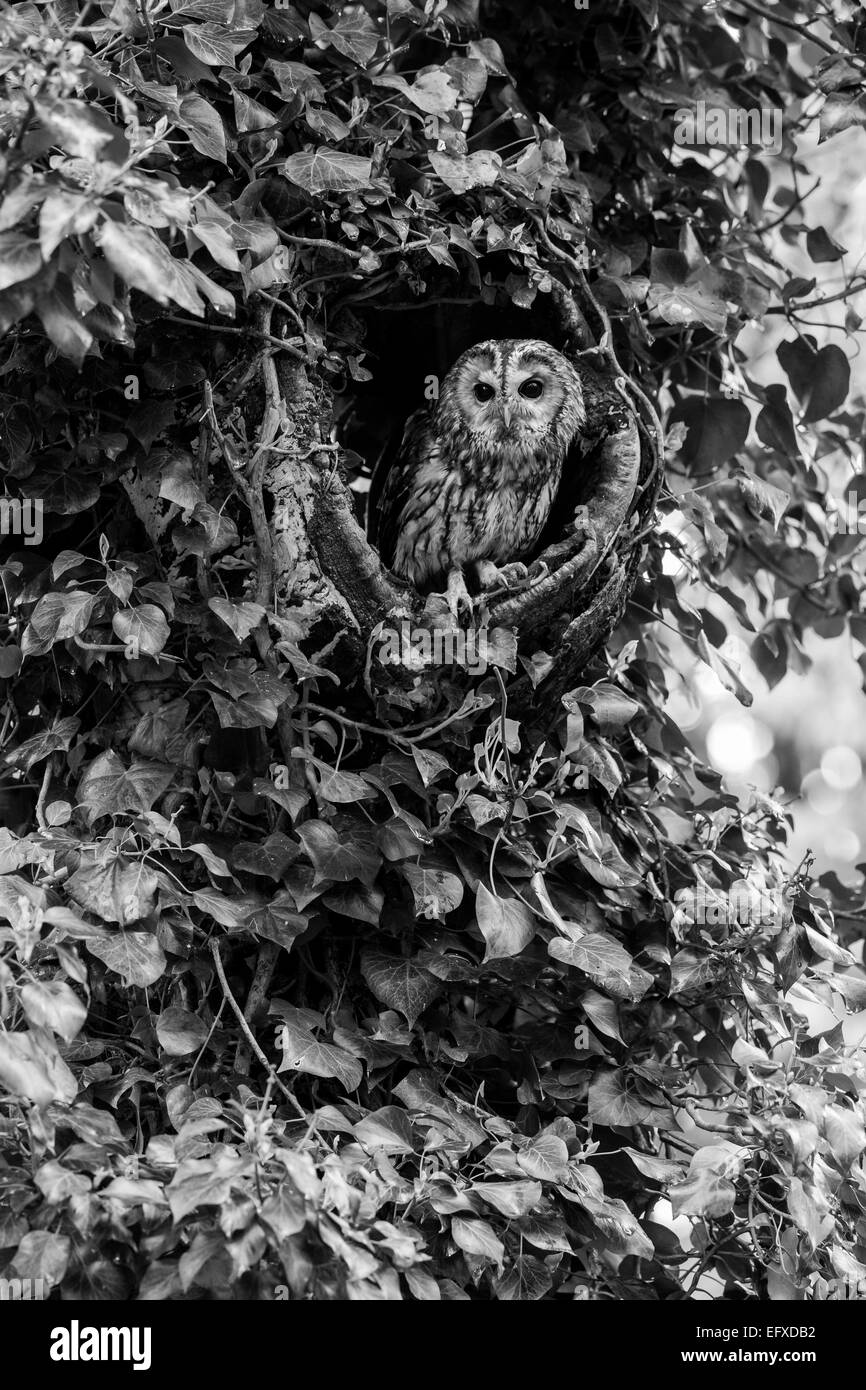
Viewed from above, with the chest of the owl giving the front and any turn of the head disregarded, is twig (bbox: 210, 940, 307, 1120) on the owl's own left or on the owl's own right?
on the owl's own right

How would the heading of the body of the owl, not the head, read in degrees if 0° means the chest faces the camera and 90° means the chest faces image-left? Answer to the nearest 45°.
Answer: approximately 315°
